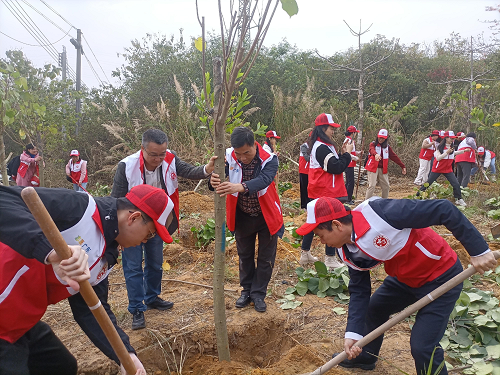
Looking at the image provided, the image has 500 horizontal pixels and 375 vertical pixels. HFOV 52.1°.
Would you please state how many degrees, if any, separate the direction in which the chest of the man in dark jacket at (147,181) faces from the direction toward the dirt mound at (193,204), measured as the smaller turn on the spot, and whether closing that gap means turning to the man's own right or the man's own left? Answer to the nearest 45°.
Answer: approximately 135° to the man's own left

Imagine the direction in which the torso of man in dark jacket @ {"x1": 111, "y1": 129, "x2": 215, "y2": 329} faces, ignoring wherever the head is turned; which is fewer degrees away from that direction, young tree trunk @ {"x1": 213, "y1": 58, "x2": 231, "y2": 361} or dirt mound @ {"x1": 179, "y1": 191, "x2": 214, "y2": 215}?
the young tree trunk

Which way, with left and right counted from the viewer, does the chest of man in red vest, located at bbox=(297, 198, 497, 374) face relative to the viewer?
facing to the left of the viewer

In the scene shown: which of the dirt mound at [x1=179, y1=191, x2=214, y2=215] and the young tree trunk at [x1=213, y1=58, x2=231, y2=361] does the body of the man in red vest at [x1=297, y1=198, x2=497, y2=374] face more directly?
the young tree trunk

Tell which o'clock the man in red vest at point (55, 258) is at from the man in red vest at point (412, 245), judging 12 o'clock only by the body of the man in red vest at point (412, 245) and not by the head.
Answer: the man in red vest at point (55, 258) is roughly at 11 o'clock from the man in red vest at point (412, 245).

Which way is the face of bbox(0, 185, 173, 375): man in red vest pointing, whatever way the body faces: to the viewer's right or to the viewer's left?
to the viewer's right

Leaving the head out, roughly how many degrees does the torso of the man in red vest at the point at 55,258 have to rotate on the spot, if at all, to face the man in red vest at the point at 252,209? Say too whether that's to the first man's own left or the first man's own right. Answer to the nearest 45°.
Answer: approximately 45° to the first man's own left

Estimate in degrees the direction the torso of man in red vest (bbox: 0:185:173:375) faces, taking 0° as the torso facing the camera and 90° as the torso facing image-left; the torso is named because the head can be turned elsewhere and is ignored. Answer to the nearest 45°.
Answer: approximately 270°

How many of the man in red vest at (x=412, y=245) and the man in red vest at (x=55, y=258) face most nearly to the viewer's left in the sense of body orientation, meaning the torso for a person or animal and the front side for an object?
1
